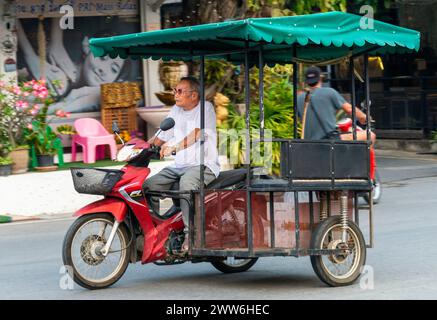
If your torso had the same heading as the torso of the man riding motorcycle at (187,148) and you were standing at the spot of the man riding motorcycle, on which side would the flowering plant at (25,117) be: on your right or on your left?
on your right

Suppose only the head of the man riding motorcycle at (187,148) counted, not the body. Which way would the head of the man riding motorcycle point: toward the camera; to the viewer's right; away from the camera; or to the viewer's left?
to the viewer's left

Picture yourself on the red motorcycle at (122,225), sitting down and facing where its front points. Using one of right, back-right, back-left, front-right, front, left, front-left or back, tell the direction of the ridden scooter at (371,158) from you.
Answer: back

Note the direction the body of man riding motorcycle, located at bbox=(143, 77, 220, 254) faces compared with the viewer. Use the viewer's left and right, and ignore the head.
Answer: facing the viewer and to the left of the viewer

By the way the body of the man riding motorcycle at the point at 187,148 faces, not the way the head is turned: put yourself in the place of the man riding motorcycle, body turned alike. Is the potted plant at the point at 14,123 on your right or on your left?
on your right

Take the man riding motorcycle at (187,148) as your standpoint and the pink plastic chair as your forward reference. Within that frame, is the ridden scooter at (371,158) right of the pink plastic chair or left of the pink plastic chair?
right
